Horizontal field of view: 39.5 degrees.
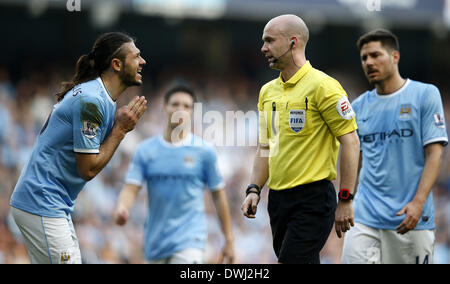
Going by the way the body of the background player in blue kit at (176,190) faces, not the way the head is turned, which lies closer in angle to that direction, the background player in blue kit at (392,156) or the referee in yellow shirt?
the referee in yellow shirt

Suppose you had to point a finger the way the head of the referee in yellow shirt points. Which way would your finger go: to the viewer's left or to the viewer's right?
to the viewer's left

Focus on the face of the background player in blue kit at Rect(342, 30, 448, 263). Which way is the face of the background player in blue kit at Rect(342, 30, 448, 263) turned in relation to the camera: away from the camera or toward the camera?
toward the camera

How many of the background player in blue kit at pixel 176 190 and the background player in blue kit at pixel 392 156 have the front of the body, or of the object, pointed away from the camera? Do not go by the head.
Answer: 0

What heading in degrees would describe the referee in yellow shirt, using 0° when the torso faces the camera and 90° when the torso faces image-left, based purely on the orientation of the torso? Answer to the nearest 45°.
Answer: approximately 45°

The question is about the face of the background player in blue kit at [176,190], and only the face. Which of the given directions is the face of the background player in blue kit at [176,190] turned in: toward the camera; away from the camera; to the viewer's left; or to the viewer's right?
toward the camera

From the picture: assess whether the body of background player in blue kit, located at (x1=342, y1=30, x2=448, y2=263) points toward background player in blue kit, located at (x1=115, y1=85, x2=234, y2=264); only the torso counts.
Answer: no

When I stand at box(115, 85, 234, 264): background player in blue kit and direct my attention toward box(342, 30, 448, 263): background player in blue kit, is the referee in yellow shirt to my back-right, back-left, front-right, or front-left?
front-right

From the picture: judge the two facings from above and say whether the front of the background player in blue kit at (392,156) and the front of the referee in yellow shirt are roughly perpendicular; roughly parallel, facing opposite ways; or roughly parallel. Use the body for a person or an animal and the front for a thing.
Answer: roughly parallel

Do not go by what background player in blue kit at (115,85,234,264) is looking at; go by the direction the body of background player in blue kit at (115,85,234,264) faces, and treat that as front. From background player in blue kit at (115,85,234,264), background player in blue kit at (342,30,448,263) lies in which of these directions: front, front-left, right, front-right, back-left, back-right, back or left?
front-left

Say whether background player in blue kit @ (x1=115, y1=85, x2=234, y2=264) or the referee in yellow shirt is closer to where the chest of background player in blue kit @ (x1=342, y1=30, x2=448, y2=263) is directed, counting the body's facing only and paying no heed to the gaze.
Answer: the referee in yellow shirt

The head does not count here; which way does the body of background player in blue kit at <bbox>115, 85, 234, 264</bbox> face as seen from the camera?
toward the camera

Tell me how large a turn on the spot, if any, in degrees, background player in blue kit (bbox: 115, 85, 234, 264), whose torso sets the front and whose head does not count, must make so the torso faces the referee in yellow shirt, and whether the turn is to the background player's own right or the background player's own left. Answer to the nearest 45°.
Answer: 0° — they already face them

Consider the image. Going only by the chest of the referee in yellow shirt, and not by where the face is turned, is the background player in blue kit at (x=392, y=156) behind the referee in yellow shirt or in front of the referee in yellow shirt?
behind

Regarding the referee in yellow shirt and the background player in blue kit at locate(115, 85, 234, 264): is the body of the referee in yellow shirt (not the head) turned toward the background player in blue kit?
no

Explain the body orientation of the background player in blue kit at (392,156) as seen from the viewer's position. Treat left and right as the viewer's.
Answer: facing the viewer and to the left of the viewer
